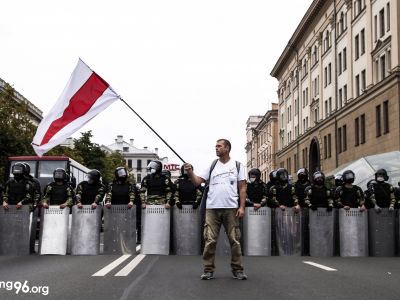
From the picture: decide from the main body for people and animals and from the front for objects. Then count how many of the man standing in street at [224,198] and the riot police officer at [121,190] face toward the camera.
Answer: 2

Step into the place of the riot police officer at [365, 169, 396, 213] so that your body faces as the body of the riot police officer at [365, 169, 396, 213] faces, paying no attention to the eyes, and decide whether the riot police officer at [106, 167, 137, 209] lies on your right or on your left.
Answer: on your right

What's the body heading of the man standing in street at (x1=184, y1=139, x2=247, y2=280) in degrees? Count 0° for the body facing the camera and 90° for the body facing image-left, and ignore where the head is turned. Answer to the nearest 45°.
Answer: approximately 0°

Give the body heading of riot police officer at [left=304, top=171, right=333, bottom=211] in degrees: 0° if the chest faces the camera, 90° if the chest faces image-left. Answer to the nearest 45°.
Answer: approximately 0°

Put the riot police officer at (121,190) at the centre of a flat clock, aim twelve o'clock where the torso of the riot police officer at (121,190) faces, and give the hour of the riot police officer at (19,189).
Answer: the riot police officer at (19,189) is roughly at 3 o'clock from the riot police officer at (121,190).
